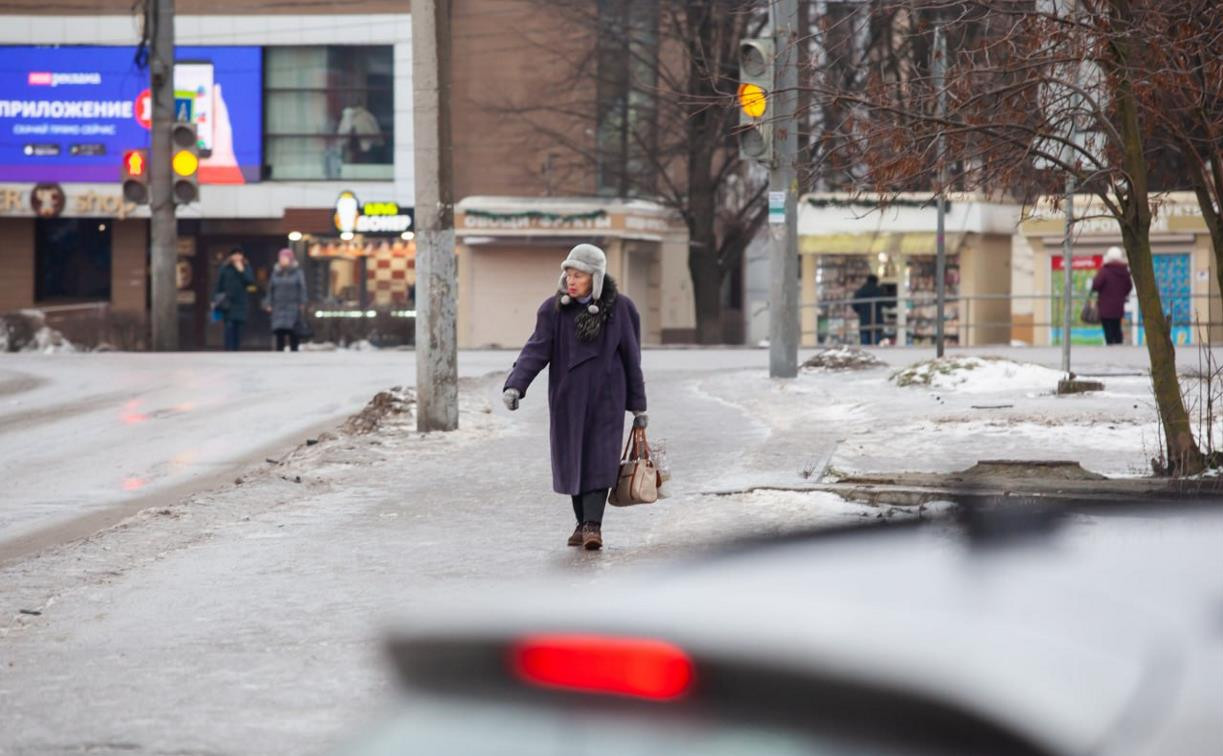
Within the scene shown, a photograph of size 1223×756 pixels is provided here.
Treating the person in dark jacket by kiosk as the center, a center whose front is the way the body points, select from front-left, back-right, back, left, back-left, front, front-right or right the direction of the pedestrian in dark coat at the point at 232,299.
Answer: back-left

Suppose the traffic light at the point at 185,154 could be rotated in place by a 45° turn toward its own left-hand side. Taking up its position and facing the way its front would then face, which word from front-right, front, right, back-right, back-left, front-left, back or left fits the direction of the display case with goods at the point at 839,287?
left

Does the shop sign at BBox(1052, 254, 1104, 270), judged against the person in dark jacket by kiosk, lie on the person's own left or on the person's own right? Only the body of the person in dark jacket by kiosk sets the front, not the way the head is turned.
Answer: on the person's own right

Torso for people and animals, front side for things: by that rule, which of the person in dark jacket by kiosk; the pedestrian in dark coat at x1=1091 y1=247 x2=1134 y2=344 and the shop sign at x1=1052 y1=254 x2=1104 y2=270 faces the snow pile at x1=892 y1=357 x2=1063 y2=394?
the shop sign

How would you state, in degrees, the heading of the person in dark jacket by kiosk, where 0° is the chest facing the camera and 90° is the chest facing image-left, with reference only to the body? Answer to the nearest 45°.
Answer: approximately 180°

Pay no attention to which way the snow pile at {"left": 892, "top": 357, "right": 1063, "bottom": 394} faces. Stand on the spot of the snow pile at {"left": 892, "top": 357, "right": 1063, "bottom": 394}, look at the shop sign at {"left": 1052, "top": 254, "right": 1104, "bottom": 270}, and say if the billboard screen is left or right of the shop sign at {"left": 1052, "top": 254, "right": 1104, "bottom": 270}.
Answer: left

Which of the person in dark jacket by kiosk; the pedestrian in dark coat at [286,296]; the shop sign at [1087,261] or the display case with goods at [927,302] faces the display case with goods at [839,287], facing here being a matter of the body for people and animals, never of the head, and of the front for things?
the person in dark jacket by kiosk

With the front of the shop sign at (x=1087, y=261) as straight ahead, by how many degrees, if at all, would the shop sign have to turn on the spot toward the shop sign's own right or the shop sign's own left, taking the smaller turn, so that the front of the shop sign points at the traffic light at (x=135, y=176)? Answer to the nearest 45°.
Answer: approximately 45° to the shop sign's own right

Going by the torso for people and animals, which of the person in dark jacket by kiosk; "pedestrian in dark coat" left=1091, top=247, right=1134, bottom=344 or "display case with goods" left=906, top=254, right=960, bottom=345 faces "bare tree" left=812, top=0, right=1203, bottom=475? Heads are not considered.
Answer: the display case with goods

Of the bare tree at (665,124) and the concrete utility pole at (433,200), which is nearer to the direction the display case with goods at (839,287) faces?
the concrete utility pole

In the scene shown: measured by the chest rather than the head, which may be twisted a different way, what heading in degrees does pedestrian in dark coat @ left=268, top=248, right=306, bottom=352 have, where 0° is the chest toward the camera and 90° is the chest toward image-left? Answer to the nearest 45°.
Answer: approximately 0°

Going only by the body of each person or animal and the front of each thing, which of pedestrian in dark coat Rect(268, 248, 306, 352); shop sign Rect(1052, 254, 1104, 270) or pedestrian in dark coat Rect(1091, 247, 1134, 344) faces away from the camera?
pedestrian in dark coat Rect(1091, 247, 1134, 344)

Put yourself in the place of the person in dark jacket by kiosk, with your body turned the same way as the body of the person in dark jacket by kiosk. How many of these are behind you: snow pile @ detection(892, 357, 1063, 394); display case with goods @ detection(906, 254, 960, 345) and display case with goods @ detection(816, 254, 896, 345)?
1

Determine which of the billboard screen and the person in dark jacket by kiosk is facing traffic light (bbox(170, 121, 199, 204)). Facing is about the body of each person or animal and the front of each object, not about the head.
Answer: the billboard screen

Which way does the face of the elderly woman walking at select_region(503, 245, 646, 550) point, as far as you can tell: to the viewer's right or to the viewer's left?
to the viewer's left

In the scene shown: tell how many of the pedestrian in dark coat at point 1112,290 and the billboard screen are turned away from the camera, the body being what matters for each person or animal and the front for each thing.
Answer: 1
